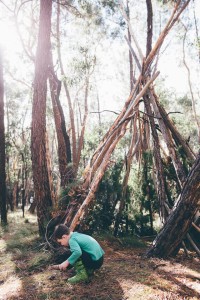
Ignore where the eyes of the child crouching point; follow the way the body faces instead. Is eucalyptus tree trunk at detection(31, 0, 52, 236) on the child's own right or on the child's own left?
on the child's own right

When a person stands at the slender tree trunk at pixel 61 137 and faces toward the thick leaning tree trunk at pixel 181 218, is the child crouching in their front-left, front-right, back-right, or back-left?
front-right

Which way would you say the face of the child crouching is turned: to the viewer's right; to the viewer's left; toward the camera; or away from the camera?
to the viewer's left

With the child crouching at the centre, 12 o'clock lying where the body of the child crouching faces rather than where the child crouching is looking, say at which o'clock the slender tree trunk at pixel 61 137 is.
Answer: The slender tree trunk is roughly at 3 o'clock from the child crouching.

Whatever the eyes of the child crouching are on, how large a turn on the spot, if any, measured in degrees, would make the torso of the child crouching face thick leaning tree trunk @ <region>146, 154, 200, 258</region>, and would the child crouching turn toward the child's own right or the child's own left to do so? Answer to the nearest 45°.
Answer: approximately 135° to the child's own right

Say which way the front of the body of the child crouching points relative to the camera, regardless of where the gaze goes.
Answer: to the viewer's left

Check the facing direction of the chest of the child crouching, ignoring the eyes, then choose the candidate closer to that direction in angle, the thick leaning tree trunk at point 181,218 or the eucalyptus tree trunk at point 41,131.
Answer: the eucalyptus tree trunk
